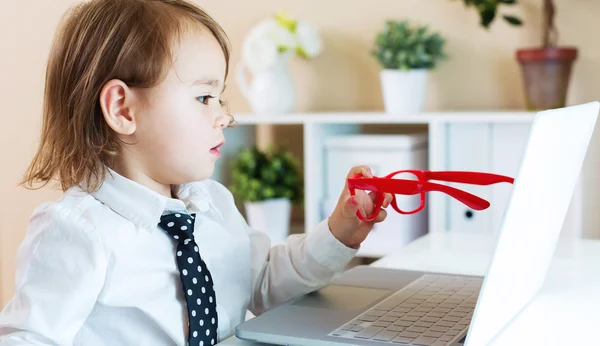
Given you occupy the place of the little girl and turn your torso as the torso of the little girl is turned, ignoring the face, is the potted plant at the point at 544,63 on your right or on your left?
on your left

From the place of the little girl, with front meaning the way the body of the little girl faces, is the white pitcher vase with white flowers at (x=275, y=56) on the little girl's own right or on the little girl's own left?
on the little girl's own left

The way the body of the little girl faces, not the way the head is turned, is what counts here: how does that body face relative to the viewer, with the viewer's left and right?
facing the viewer and to the right of the viewer

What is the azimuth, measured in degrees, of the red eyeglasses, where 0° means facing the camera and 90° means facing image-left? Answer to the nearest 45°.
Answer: approximately 135°

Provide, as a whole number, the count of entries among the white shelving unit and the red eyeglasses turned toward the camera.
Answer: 1

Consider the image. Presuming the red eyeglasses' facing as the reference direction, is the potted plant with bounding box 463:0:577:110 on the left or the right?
on its right

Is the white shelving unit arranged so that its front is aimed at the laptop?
yes

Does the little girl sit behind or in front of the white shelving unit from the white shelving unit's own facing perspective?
in front

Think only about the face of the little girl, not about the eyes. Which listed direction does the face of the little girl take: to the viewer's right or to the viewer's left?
to the viewer's right

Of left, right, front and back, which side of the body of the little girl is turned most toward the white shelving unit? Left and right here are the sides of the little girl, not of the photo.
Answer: left

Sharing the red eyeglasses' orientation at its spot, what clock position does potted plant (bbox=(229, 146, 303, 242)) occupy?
The potted plant is roughly at 1 o'clock from the red eyeglasses.

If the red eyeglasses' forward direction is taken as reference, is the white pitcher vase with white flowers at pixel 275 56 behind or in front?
in front
